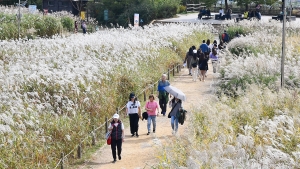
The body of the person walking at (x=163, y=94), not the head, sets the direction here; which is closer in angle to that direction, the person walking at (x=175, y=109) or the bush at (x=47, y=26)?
the person walking

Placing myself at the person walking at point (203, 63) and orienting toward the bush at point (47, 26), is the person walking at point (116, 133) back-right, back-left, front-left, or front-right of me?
back-left

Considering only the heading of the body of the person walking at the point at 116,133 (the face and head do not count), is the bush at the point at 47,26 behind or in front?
behind

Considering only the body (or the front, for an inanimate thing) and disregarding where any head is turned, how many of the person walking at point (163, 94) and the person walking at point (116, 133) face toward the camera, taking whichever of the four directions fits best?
2

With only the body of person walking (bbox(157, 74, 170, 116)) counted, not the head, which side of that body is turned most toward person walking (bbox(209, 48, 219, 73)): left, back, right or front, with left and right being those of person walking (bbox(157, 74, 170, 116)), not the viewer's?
back
